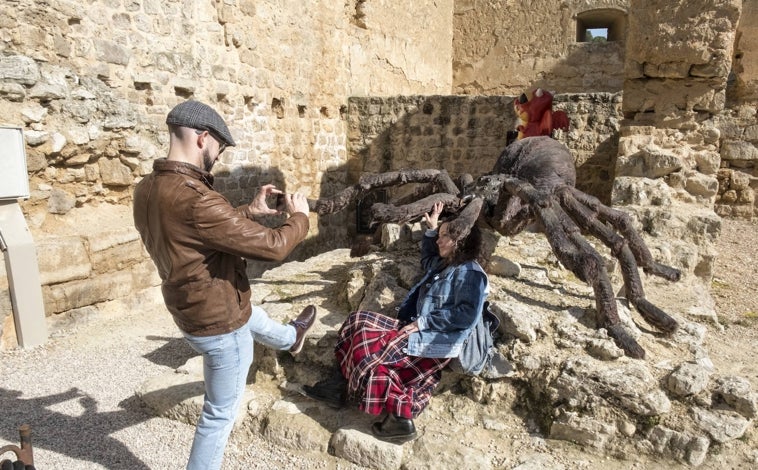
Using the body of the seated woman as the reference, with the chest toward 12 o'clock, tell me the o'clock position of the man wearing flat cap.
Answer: The man wearing flat cap is roughly at 11 o'clock from the seated woman.

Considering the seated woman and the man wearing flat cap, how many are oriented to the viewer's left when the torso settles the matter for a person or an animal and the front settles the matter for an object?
1

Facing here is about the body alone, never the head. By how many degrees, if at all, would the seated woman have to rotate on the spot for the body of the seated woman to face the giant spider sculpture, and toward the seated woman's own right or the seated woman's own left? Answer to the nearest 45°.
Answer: approximately 135° to the seated woman's own right

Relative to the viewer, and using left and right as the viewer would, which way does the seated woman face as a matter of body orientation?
facing to the left of the viewer

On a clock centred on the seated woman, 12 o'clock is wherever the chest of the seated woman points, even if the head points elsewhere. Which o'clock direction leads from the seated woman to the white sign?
The white sign is roughly at 1 o'clock from the seated woman.

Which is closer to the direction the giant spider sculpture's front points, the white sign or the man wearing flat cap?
the man wearing flat cap

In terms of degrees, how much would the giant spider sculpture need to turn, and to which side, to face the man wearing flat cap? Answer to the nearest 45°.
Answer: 0° — it already faces them

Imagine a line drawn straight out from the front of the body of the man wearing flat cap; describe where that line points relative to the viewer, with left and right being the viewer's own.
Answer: facing away from the viewer and to the right of the viewer

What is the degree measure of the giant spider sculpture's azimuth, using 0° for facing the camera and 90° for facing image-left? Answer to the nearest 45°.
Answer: approximately 45°

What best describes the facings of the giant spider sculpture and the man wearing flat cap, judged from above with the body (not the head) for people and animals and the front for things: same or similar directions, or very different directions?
very different directions
